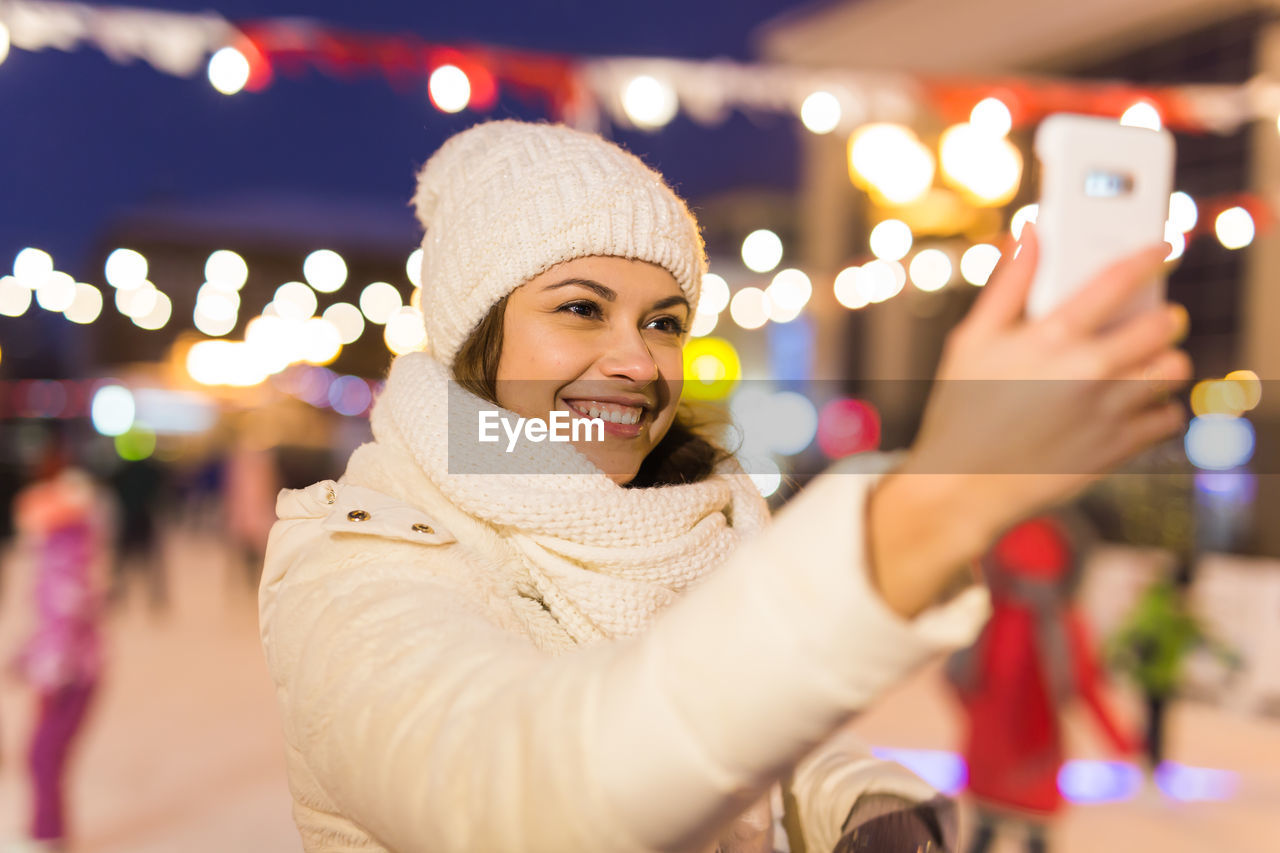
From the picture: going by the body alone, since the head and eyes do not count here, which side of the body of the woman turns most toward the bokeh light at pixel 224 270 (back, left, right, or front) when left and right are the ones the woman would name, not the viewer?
back

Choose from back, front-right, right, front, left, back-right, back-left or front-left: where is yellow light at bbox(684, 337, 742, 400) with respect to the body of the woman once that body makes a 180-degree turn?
front-right

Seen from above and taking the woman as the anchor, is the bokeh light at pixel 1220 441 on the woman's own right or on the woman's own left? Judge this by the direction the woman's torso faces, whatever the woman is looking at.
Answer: on the woman's own left

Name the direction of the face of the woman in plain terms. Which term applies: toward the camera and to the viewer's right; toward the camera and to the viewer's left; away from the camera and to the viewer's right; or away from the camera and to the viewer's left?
toward the camera and to the viewer's right
